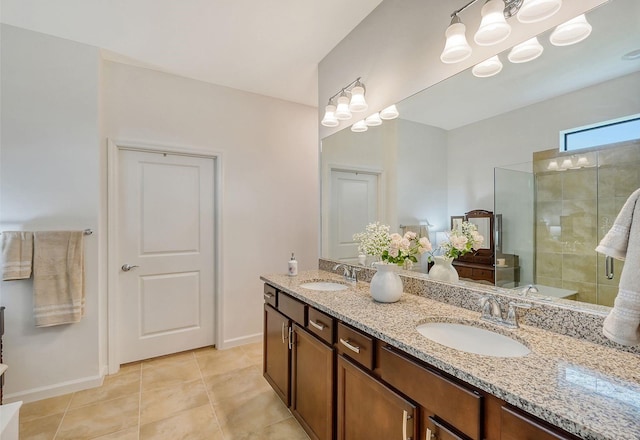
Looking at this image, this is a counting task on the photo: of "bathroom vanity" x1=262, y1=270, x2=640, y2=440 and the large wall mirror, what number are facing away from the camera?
0

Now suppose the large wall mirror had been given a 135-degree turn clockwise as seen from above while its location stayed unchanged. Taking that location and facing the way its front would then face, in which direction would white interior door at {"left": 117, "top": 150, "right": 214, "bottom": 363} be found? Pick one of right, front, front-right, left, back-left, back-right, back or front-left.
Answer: left

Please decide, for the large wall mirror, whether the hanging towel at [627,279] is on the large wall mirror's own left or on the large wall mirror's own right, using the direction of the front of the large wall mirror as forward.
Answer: on the large wall mirror's own left

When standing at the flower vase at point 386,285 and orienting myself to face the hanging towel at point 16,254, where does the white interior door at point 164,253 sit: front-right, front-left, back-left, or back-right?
front-right

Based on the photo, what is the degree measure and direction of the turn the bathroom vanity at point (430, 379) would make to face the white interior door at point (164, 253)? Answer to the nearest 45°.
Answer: approximately 45° to its right

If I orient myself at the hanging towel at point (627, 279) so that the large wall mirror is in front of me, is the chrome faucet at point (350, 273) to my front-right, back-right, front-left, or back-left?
front-left

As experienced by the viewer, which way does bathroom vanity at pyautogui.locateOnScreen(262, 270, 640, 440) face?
facing the viewer and to the left of the viewer

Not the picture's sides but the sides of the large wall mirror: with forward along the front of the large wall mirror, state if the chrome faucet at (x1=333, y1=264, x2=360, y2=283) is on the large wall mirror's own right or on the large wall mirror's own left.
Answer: on the large wall mirror's own right

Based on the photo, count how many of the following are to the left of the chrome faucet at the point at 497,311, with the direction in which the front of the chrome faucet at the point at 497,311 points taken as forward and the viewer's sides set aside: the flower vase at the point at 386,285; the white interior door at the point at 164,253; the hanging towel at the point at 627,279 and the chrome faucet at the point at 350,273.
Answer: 1

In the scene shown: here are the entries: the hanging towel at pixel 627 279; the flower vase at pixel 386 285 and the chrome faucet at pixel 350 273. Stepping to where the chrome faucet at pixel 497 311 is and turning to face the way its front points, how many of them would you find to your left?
1

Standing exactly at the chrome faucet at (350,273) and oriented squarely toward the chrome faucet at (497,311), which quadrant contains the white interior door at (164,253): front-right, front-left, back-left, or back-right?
back-right
